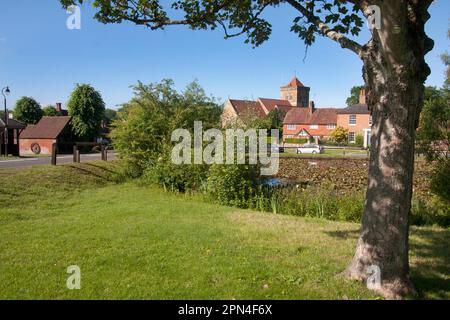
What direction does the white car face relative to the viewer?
to the viewer's left

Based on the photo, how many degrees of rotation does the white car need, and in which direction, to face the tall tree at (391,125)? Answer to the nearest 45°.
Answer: approximately 90° to its left

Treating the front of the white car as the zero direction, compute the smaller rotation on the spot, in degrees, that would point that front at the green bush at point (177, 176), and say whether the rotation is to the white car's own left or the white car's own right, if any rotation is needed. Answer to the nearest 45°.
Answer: approximately 90° to the white car's own left

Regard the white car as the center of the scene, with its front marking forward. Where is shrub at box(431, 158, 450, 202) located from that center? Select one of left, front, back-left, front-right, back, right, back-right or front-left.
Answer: left

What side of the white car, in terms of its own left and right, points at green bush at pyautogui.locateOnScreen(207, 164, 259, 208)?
left

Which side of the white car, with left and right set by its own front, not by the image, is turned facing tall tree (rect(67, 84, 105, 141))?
front

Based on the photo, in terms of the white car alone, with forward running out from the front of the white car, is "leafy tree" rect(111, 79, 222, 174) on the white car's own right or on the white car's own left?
on the white car's own left

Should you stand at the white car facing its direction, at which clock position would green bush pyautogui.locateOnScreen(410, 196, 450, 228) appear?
The green bush is roughly at 9 o'clock from the white car.

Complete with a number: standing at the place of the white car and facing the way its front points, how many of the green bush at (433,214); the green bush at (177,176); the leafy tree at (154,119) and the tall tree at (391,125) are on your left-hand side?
4
